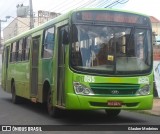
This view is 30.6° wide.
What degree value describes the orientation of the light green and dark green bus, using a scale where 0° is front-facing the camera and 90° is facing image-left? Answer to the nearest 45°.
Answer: approximately 315°
